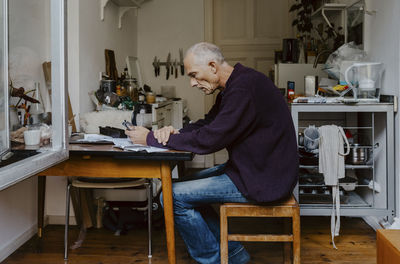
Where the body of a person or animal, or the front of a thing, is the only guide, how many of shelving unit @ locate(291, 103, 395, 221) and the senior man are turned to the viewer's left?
1

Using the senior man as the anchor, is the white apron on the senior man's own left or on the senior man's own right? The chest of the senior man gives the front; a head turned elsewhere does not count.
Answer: on the senior man's own right

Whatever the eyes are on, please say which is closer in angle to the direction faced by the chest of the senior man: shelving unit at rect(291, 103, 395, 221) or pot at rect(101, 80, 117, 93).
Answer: the pot

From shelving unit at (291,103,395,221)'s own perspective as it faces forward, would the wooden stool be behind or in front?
in front

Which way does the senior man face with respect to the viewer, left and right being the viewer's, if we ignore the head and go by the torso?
facing to the left of the viewer

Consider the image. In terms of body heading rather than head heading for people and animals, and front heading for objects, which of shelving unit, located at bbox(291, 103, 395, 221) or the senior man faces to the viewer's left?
the senior man

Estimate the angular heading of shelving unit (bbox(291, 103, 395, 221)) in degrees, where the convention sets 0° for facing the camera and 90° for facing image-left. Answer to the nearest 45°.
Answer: approximately 0°

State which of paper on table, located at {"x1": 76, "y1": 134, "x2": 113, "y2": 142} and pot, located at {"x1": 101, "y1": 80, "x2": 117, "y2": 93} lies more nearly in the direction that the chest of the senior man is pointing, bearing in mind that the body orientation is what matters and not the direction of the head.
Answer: the paper on table

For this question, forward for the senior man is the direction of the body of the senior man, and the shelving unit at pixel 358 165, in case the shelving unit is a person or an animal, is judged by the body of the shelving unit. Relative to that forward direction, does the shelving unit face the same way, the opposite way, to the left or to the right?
to the left
